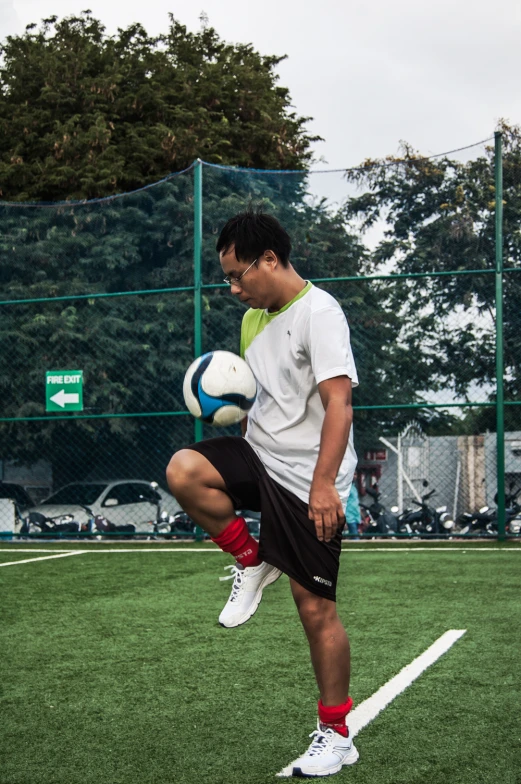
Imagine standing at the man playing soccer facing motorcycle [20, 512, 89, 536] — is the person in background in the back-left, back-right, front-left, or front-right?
front-right

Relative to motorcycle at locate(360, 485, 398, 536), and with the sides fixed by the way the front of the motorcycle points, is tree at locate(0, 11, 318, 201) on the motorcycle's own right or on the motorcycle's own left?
on the motorcycle's own right

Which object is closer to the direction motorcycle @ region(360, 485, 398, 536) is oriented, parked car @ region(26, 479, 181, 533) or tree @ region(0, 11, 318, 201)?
the parked car

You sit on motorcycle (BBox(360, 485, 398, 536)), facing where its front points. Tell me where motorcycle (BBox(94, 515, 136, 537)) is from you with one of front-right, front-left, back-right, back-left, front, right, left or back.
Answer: front-right

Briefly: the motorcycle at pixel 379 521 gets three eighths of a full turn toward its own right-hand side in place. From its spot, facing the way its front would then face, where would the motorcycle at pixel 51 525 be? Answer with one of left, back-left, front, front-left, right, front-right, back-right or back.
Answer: left

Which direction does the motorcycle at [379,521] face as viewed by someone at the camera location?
facing the viewer and to the left of the viewer

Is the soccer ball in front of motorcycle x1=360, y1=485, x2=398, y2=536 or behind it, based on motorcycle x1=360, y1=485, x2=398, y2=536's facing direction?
in front
